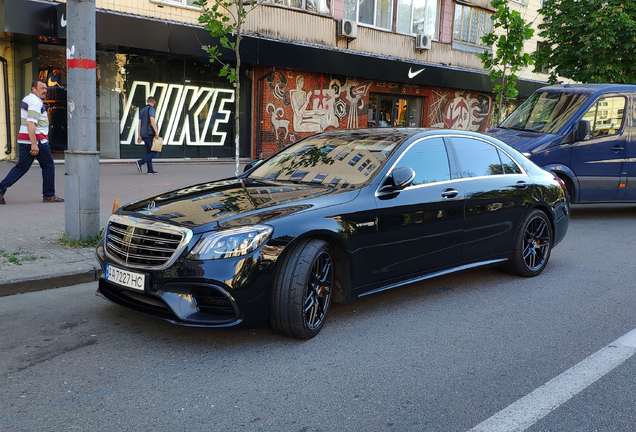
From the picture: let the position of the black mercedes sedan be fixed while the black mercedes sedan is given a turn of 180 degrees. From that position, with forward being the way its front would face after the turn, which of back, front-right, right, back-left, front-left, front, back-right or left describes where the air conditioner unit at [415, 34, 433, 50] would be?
front-left

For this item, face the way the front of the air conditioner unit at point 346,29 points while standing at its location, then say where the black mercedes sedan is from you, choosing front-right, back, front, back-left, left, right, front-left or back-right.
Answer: front-right

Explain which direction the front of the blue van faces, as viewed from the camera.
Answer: facing the viewer and to the left of the viewer

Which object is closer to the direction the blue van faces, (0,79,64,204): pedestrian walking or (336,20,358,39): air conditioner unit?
the pedestrian walking

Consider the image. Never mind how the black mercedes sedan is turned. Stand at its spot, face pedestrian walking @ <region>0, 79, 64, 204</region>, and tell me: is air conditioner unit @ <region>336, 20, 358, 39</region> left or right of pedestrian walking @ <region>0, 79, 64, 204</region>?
right

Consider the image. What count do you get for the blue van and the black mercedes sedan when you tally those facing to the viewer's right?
0

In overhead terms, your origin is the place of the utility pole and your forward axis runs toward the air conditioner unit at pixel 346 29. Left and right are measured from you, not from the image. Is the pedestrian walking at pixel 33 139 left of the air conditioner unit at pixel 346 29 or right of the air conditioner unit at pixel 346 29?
left
